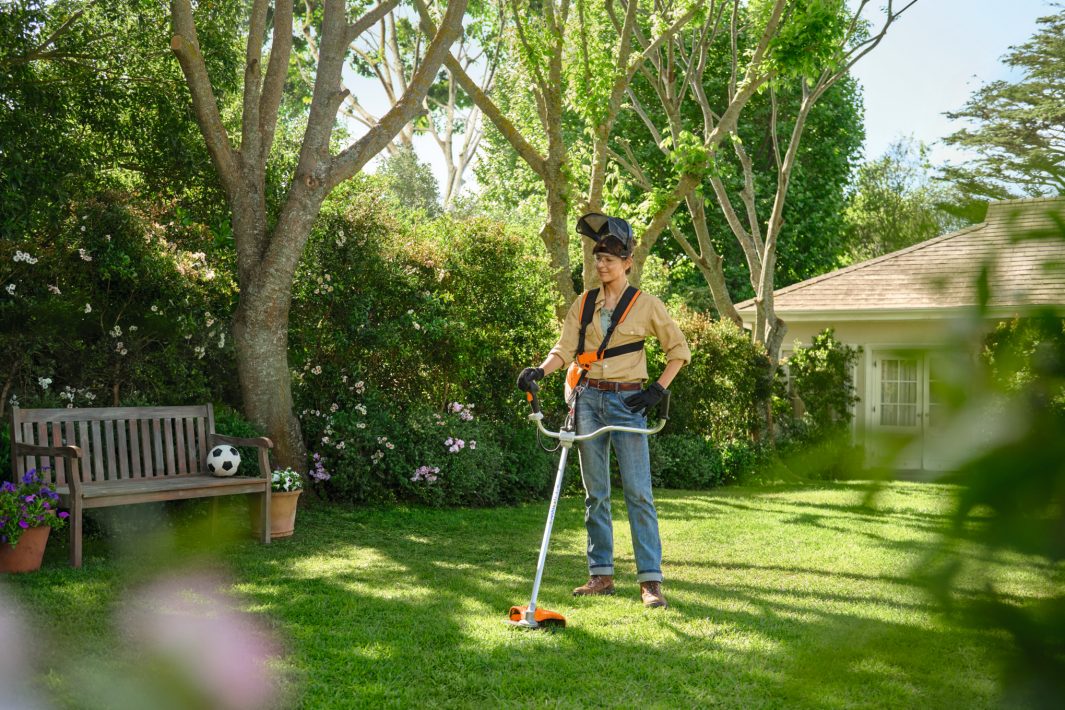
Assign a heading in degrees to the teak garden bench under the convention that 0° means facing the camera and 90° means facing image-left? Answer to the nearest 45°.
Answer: approximately 315°

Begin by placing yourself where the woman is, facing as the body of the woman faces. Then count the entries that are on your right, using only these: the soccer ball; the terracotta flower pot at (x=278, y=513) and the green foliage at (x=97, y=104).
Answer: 3

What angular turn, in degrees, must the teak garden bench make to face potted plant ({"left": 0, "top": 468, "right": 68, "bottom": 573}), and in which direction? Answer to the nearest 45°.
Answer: approximately 90° to its right

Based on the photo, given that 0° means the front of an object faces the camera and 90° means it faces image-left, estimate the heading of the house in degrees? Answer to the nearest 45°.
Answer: approximately 0°

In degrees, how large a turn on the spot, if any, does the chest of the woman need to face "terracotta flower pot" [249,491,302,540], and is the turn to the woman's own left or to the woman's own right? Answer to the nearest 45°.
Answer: approximately 90° to the woman's own right

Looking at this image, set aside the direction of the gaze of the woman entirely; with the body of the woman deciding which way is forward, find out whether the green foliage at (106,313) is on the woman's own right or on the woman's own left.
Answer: on the woman's own right
